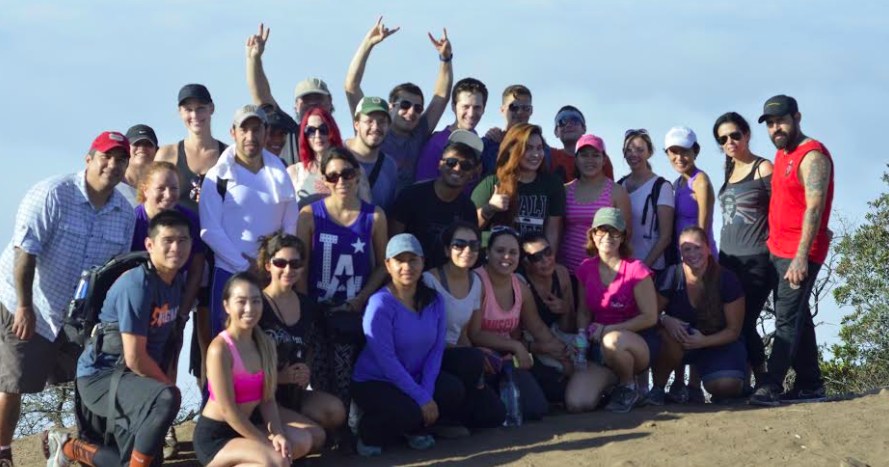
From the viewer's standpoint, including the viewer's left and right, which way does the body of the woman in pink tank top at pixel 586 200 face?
facing the viewer

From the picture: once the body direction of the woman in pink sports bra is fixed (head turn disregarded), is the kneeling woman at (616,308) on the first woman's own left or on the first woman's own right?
on the first woman's own left

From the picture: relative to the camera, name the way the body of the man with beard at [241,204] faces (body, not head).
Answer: toward the camera

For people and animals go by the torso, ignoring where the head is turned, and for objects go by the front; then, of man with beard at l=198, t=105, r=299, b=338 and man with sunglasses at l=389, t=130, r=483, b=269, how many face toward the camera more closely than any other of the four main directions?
2

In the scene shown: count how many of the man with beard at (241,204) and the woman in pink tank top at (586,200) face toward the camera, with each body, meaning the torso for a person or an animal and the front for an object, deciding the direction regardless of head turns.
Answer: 2

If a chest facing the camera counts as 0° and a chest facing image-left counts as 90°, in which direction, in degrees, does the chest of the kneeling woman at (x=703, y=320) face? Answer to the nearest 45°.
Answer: approximately 45°

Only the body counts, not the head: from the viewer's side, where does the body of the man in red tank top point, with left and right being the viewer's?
facing the viewer and to the left of the viewer

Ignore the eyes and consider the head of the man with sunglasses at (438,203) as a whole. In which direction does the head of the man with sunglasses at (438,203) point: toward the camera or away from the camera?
toward the camera

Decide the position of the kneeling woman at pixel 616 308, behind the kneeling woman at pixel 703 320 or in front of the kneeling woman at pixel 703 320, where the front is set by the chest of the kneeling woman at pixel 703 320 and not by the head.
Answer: in front

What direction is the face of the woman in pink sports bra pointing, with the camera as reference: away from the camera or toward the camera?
toward the camera

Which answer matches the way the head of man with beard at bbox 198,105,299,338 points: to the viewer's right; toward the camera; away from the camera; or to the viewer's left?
toward the camera

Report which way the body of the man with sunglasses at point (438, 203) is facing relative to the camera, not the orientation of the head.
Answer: toward the camera
